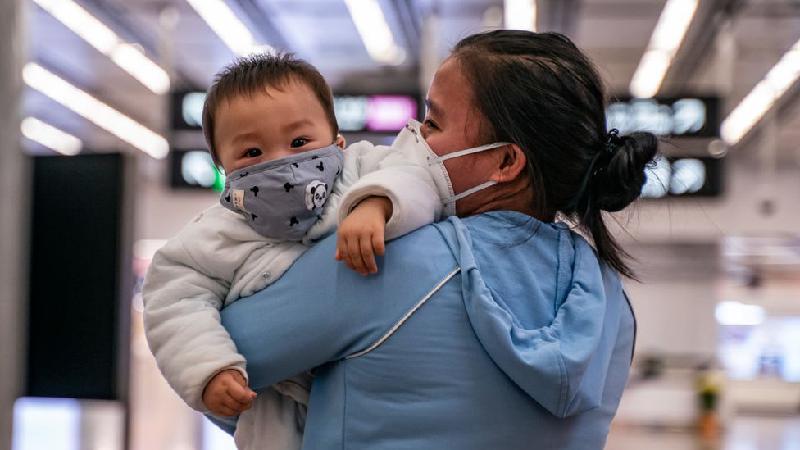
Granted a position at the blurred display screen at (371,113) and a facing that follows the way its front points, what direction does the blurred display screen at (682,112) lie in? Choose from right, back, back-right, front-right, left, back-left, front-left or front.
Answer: left

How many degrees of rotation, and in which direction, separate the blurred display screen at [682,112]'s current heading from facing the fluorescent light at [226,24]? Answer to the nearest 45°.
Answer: approximately 90° to its right

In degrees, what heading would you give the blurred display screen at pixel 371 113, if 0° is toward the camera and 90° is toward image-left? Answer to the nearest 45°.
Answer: approximately 0°

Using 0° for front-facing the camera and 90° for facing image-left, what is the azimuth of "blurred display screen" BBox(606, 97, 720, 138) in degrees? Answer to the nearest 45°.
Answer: approximately 0°

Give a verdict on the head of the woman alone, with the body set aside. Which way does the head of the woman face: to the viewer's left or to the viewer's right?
to the viewer's left

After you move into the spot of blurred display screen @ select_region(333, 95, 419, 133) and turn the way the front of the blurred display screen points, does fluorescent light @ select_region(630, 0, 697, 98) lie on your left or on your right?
on your left

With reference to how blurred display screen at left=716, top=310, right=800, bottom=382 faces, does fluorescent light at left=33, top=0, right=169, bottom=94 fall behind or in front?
in front

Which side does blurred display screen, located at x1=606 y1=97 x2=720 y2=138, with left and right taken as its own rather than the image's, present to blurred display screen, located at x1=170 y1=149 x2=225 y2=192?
right
